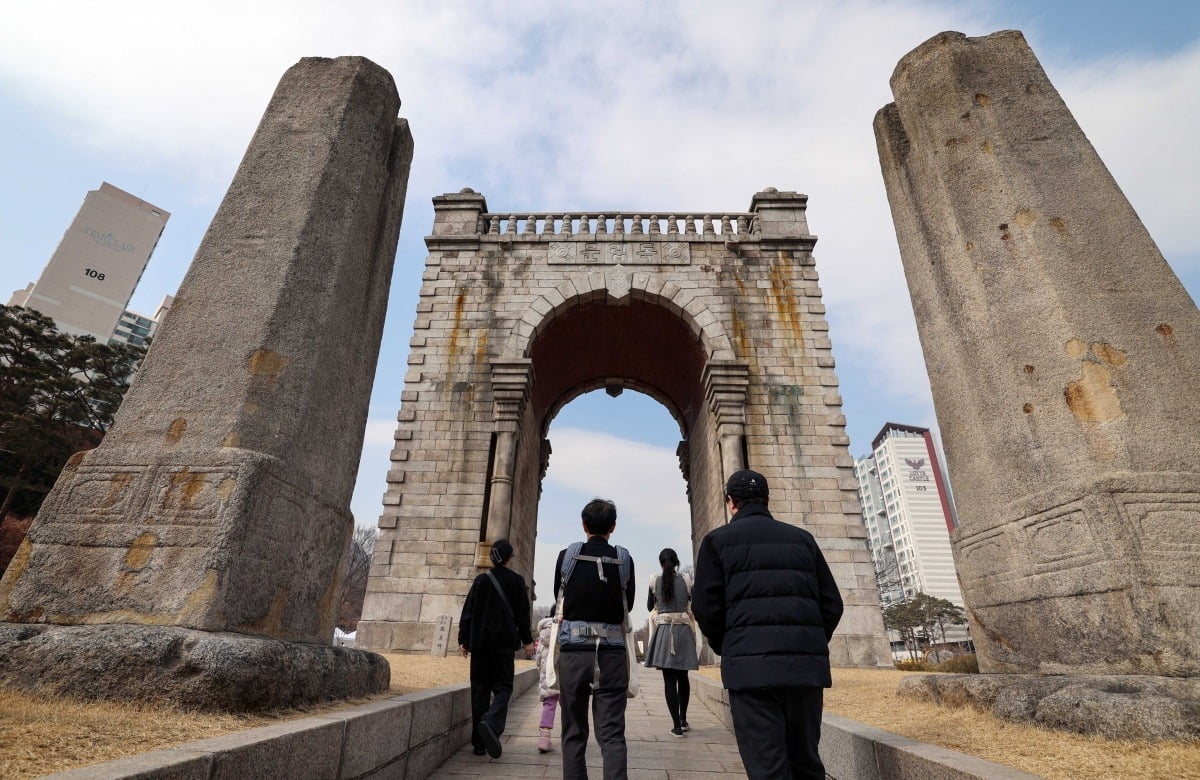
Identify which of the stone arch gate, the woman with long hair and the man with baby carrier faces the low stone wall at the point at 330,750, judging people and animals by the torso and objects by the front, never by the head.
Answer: the stone arch gate

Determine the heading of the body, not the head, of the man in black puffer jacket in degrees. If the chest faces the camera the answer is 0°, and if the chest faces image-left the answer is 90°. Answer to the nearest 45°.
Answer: approximately 180°

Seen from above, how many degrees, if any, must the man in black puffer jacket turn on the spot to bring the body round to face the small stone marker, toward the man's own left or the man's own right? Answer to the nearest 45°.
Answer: approximately 45° to the man's own left

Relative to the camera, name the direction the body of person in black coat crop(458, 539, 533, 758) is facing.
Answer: away from the camera

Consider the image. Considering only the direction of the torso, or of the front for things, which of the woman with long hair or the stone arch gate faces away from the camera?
the woman with long hair

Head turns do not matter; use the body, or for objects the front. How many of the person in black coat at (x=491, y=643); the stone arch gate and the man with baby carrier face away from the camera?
2

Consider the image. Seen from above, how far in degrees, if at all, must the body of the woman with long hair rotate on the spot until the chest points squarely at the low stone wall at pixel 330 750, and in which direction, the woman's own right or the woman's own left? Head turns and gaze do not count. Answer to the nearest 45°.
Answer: approximately 135° to the woman's own left

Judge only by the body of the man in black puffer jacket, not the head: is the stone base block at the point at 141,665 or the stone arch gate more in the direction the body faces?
the stone arch gate

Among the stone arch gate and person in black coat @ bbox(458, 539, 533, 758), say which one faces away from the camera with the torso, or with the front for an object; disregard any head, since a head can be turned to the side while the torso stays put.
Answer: the person in black coat

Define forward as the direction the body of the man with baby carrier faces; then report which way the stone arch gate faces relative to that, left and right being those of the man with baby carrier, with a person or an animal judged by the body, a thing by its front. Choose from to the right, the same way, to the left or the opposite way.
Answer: the opposite way

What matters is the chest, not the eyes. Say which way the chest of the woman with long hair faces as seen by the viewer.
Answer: away from the camera

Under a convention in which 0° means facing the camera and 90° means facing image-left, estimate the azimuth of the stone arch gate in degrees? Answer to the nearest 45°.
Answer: approximately 0°

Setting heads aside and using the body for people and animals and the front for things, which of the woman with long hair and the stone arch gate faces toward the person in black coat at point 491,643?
the stone arch gate
